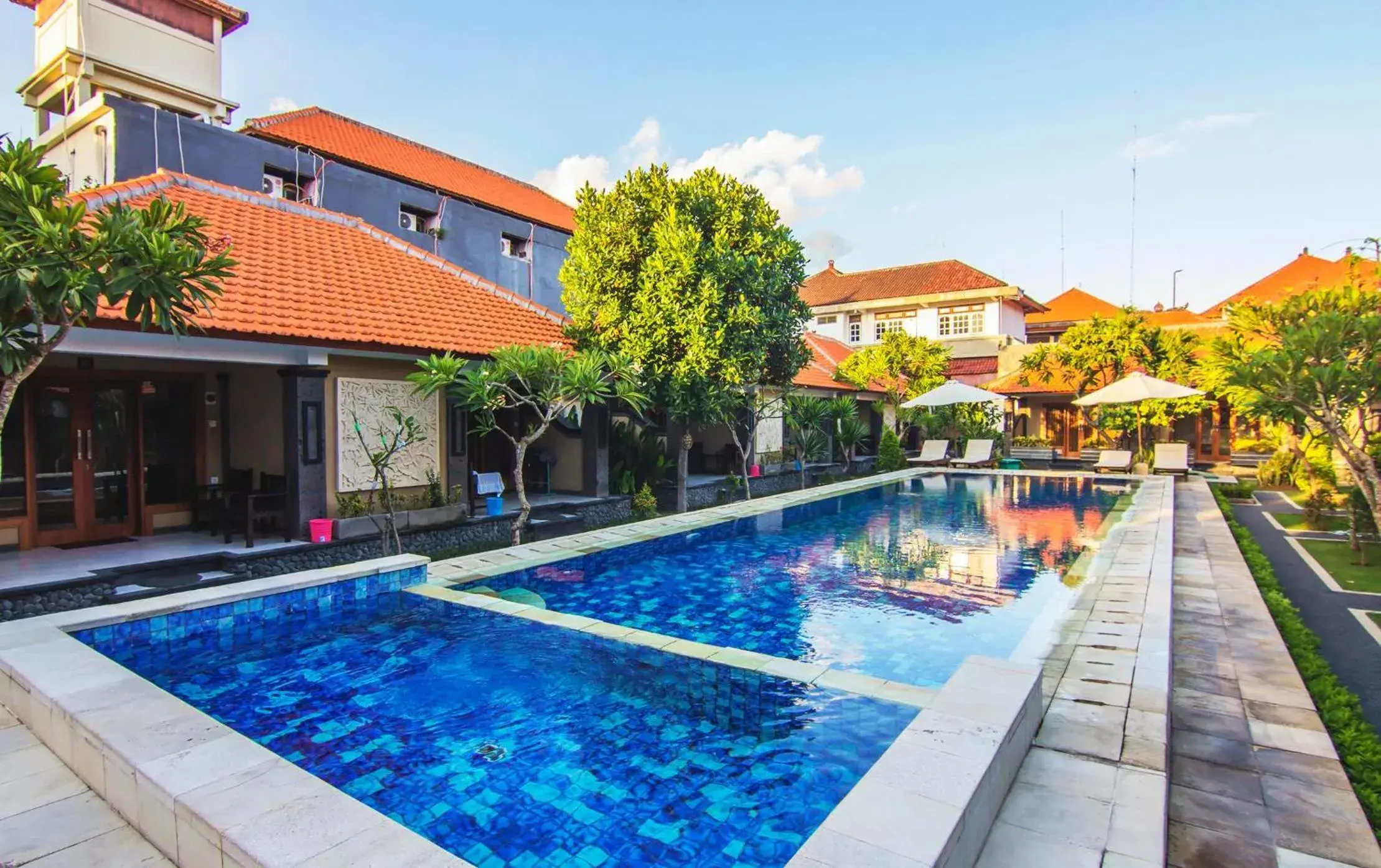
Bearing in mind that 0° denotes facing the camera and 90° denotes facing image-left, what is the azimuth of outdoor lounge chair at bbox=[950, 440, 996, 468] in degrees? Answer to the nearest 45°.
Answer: approximately 45°

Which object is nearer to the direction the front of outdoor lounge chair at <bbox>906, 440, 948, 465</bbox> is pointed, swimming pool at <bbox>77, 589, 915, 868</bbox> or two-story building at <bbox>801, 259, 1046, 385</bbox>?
the swimming pool

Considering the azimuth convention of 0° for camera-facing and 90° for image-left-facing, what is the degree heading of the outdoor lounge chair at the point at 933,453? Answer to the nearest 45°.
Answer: approximately 45°

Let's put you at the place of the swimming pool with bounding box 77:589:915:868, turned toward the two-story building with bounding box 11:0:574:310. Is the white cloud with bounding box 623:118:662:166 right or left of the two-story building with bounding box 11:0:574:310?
right
